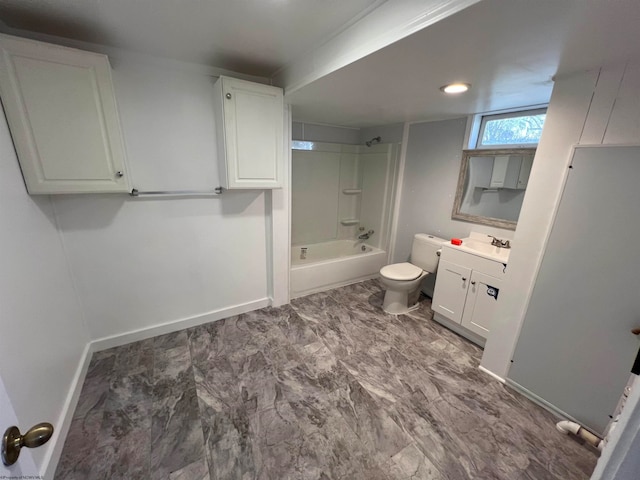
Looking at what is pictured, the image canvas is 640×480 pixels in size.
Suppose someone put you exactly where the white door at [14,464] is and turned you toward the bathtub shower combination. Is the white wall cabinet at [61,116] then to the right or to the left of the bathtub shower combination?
left

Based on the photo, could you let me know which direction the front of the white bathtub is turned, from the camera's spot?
facing the viewer and to the right of the viewer

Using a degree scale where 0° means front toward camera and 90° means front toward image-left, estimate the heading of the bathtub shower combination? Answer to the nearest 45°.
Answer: approximately 315°

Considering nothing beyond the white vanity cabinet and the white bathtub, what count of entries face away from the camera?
0

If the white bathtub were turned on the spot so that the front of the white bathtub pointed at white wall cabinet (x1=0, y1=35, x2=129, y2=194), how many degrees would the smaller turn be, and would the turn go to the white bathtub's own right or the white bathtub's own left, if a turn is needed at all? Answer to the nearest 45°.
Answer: approximately 90° to the white bathtub's own right

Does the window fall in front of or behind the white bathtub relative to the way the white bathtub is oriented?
in front

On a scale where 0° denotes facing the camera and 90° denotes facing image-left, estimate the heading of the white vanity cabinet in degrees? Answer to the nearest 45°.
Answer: approximately 45°

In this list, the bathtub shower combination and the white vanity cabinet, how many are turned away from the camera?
0

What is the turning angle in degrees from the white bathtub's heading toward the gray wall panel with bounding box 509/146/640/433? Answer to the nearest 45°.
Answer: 0° — it already faces it

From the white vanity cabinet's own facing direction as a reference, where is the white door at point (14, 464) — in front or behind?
in front

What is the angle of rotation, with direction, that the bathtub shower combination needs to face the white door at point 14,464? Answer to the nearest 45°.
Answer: approximately 45° to its right
